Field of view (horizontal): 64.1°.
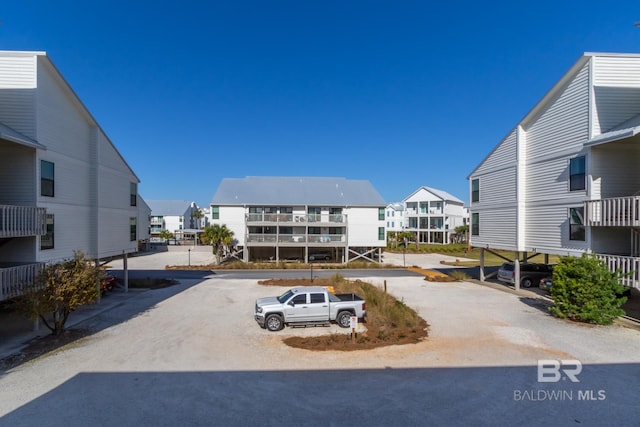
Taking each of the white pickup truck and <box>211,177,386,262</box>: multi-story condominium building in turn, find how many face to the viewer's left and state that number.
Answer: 1

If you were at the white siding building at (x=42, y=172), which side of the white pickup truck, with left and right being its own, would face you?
front

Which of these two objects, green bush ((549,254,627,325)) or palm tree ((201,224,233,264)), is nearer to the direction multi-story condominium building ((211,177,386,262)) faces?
the green bush

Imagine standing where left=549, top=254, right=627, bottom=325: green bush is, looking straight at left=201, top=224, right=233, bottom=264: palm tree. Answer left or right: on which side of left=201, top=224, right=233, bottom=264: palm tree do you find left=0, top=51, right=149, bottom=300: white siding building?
left

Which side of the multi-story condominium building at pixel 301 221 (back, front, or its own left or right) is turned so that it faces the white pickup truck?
front

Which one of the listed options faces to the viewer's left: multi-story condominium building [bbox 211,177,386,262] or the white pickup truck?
the white pickup truck

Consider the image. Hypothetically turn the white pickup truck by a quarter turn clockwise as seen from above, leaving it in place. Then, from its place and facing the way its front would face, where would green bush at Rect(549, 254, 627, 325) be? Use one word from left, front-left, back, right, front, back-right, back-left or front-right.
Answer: right

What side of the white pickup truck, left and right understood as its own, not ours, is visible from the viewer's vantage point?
left

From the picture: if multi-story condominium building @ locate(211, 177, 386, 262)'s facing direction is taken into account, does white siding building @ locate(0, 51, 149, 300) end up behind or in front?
in front

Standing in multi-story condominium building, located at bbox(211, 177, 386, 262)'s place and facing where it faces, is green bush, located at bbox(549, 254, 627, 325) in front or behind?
in front

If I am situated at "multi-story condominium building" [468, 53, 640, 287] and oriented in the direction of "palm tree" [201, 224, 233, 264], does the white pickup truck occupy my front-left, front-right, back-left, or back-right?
front-left

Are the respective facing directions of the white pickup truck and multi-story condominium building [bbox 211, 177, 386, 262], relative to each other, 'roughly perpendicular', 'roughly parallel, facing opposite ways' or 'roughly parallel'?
roughly perpendicular

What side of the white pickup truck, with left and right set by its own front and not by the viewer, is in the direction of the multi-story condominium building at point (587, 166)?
back

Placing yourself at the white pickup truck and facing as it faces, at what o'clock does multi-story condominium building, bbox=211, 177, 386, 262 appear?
The multi-story condominium building is roughly at 3 o'clock from the white pickup truck.

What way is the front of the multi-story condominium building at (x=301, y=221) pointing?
toward the camera
